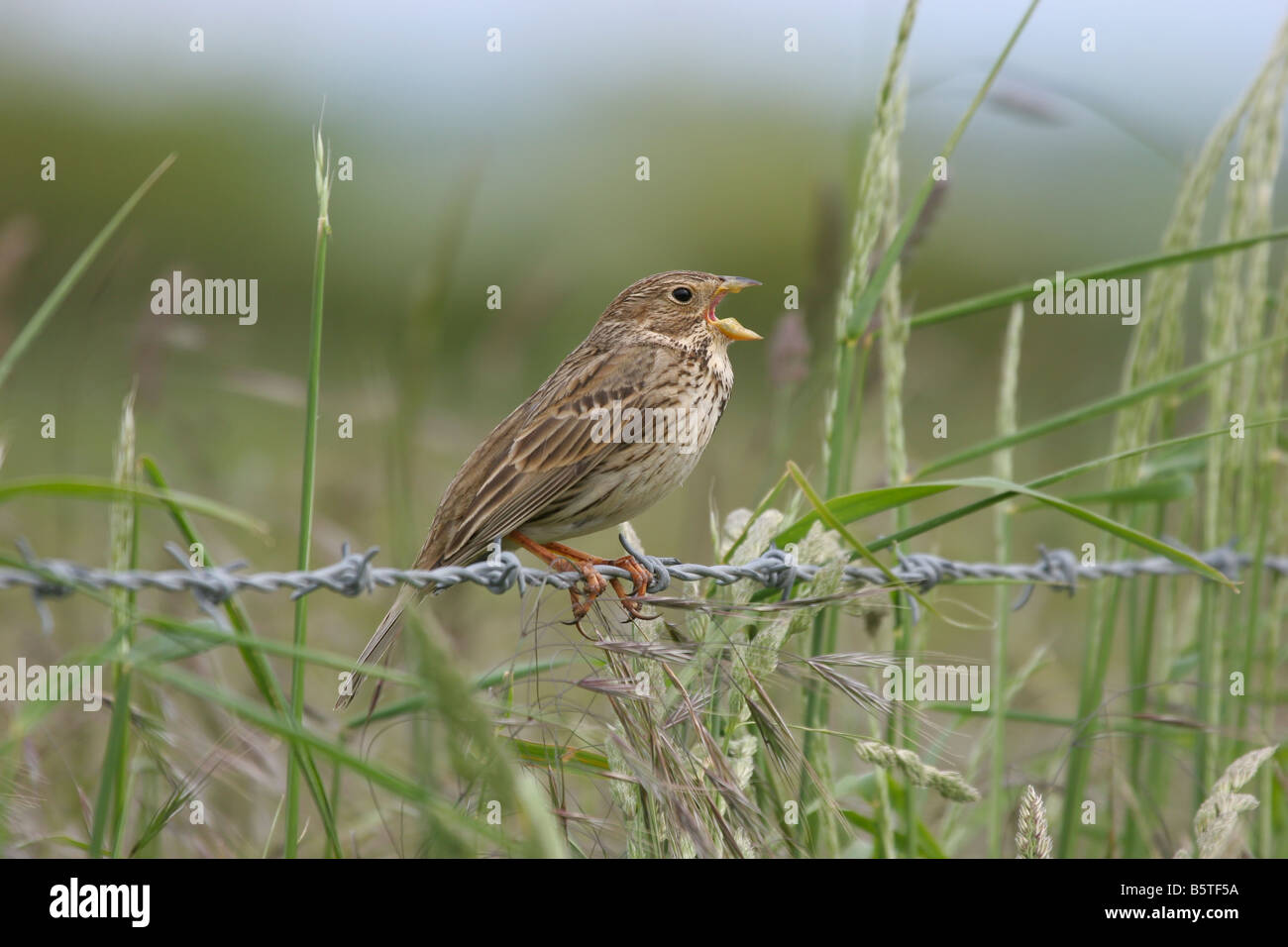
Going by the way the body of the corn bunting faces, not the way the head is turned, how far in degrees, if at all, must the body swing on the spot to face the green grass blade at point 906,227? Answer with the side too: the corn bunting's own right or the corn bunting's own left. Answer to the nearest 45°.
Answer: approximately 45° to the corn bunting's own right

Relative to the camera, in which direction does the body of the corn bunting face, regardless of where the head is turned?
to the viewer's right
